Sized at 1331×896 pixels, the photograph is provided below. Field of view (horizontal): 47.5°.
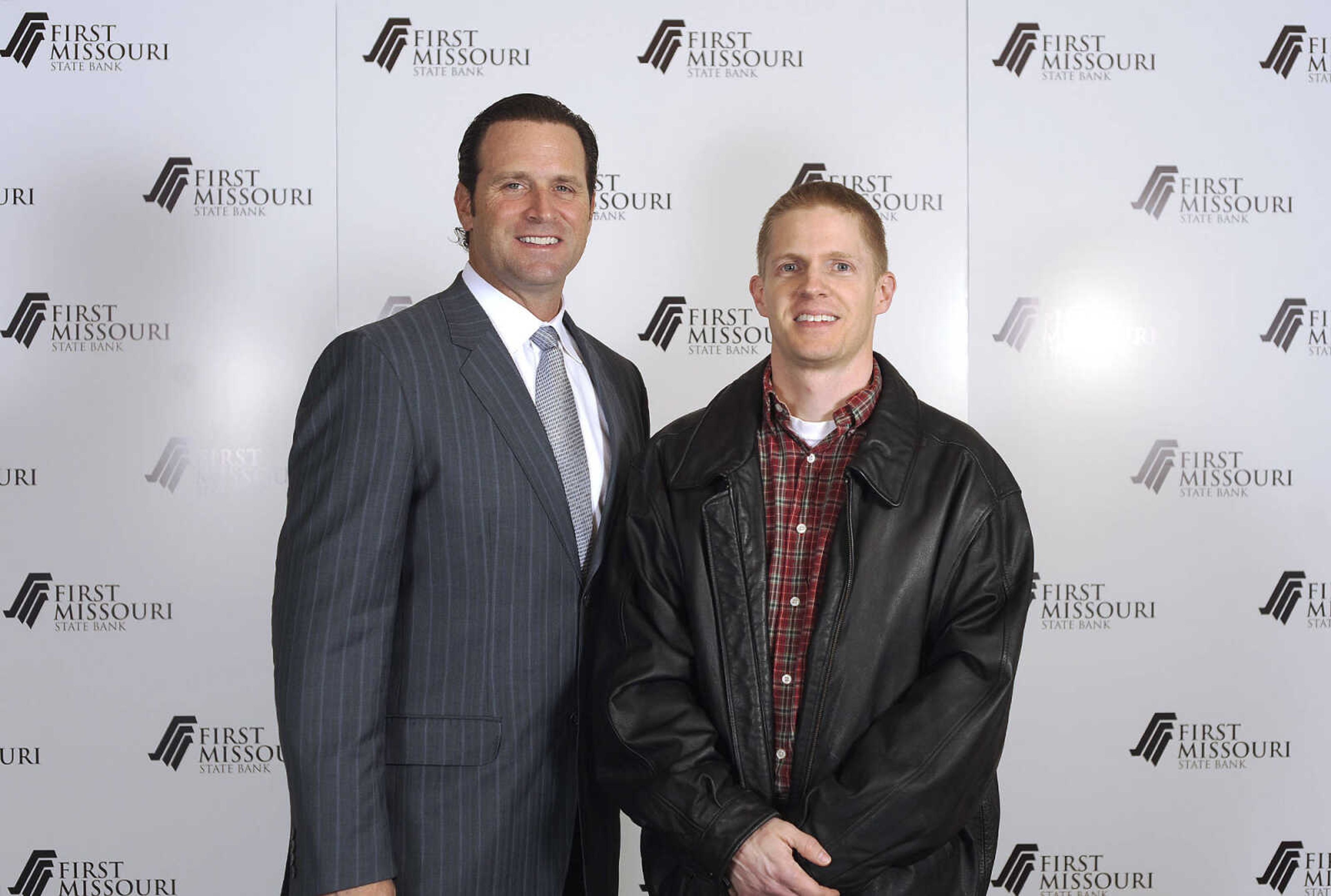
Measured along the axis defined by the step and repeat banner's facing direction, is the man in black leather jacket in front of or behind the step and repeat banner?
in front

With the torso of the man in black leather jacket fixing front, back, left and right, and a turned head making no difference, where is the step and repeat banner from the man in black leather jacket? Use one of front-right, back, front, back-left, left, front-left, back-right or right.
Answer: back

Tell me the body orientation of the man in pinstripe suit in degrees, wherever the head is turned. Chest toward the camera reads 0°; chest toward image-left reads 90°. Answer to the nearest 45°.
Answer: approximately 315°

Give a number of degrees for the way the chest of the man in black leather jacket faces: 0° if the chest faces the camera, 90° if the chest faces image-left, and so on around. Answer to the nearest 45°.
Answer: approximately 0°

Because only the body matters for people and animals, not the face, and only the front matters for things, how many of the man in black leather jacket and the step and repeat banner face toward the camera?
2
